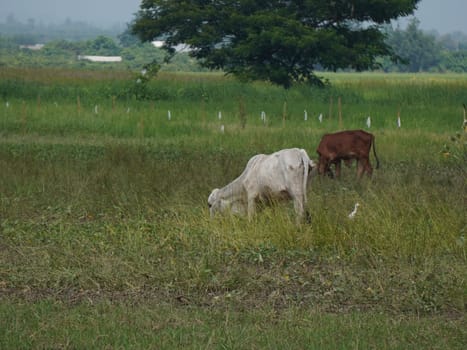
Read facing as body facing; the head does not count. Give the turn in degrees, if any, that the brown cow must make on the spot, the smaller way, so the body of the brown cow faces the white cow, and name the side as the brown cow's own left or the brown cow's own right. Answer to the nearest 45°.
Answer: approximately 90° to the brown cow's own left

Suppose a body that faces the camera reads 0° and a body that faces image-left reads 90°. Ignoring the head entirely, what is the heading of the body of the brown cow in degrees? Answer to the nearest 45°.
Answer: approximately 90°

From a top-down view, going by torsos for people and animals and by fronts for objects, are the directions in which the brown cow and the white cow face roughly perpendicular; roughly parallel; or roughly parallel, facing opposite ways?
roughly parallel

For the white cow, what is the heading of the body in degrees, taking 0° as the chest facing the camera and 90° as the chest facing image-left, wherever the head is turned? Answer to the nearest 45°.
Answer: approximately 90°

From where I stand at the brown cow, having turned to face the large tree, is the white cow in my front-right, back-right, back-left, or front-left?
back-left

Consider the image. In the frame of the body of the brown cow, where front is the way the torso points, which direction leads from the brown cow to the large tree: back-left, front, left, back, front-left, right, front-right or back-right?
right

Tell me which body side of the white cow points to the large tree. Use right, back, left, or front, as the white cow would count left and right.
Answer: right

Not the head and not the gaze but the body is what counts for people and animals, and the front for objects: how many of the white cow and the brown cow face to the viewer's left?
2

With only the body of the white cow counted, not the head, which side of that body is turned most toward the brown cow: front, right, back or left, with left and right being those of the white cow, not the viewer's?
right
